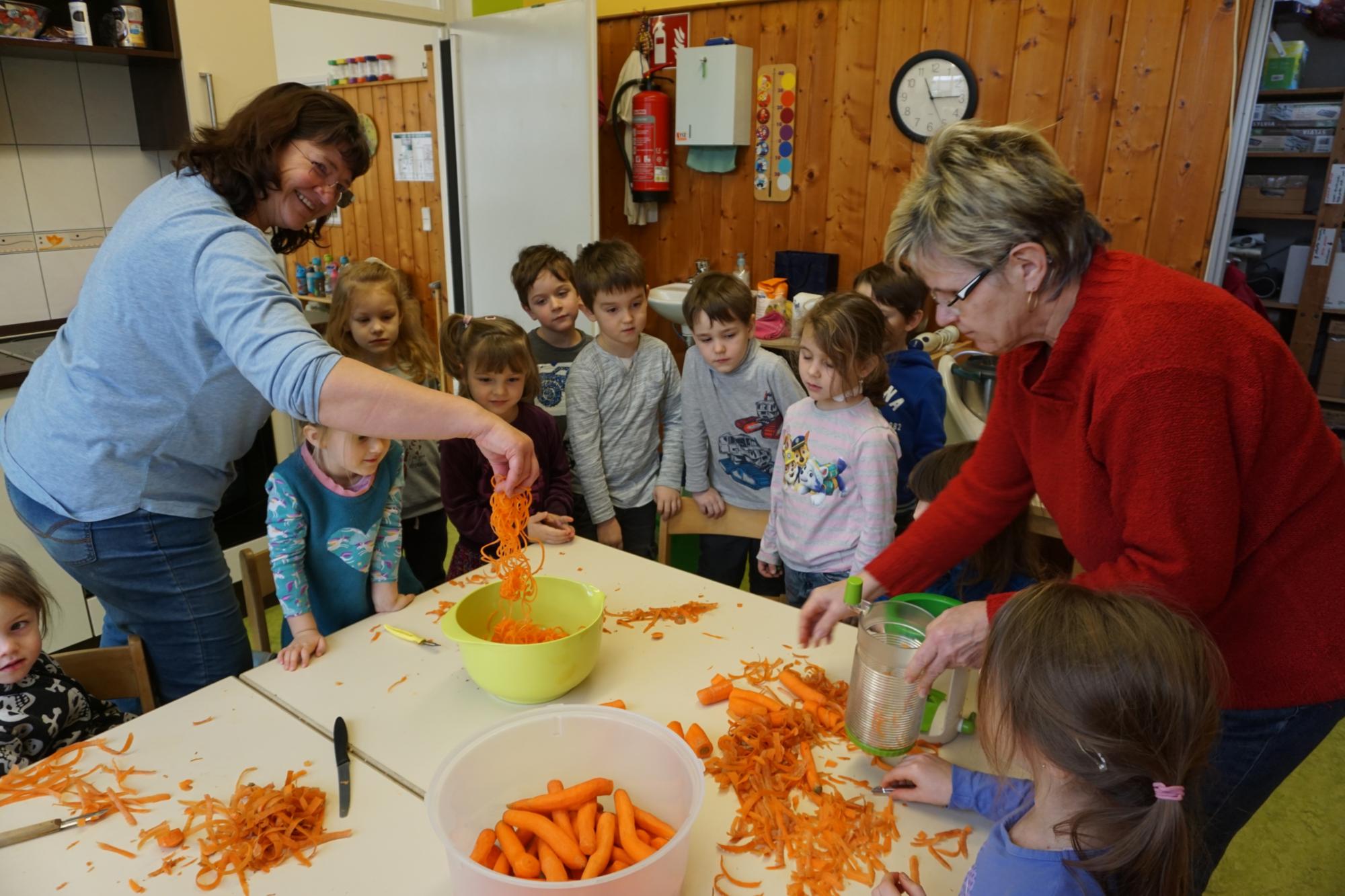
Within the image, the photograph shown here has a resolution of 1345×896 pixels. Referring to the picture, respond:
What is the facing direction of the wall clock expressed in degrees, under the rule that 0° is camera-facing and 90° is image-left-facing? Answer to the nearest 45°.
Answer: approximately 0°

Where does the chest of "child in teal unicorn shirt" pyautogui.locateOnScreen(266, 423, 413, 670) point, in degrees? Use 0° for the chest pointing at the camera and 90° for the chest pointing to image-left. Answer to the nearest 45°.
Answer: approximately 315°

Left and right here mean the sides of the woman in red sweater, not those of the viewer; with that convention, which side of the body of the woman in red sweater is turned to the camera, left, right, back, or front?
left

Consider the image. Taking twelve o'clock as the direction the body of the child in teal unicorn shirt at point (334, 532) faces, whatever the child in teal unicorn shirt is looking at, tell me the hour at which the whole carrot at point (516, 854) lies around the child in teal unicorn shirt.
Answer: The whole carrot is roughly at 1 o'clock from the child in teal unicorn shirt.

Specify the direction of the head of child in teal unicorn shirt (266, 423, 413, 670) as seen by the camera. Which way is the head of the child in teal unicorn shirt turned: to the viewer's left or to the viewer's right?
to the viewer's right

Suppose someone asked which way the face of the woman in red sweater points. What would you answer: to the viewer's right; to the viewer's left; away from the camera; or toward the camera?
to the viewer's left

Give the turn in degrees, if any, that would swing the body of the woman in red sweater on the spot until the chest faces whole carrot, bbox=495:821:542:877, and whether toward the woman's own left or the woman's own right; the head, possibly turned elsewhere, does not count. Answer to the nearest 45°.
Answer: approximately 45° to the woman's own left

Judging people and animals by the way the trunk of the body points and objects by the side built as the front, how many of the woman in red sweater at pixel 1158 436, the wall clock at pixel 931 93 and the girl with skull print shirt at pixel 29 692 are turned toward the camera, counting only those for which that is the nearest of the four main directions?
2

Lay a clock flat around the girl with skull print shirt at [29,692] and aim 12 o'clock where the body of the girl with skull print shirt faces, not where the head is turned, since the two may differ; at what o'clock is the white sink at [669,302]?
The white sink is roughly at 8 o'clock from the girl with skull print shirt.
